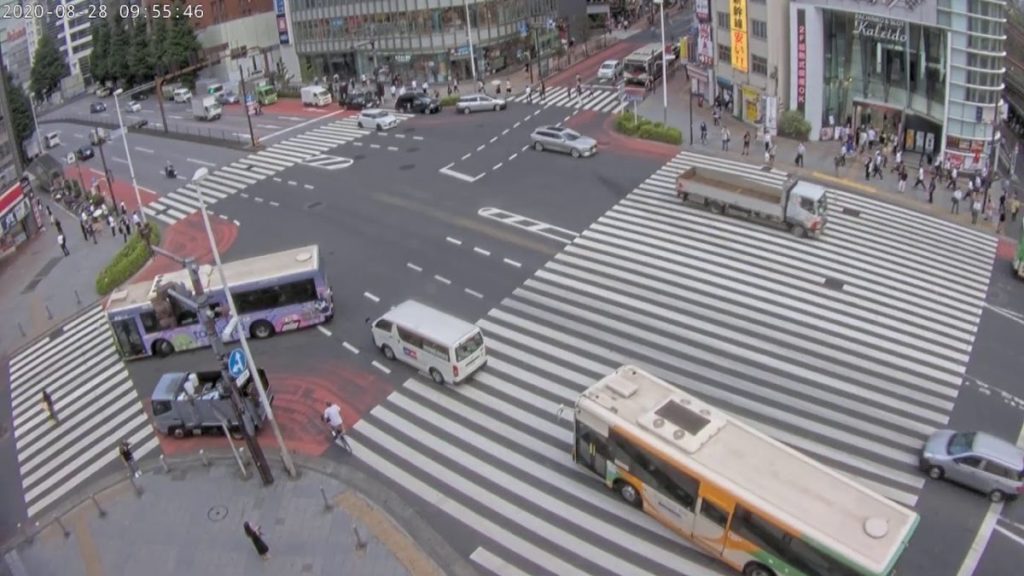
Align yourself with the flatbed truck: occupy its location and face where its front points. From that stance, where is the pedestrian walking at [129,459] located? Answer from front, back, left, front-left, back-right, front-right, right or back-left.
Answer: right

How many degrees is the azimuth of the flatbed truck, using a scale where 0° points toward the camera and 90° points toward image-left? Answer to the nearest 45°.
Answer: approximately 315°

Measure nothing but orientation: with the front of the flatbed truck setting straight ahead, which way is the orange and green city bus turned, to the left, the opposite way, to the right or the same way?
the opposite way

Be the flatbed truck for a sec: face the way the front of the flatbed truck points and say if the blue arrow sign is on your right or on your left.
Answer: on your right

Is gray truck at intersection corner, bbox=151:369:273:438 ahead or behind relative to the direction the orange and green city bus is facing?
ahead

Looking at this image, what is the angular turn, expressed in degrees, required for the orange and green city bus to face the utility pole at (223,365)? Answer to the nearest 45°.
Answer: approximately 45° to its left

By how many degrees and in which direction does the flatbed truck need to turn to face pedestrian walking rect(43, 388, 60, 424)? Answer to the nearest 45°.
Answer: approximately 90° to its right

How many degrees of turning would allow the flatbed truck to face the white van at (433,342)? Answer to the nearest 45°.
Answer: approximately 90° to its right

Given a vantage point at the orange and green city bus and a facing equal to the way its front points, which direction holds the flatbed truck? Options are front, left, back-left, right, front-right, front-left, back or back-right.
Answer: front-right

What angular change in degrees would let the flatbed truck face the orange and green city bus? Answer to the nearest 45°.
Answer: approximately 45° to its right

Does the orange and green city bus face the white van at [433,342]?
yes

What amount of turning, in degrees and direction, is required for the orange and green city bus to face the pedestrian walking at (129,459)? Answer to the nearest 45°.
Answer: approximately 45° to its left

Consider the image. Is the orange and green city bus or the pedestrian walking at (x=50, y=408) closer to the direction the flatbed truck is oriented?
the orange and green city bus
